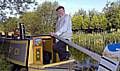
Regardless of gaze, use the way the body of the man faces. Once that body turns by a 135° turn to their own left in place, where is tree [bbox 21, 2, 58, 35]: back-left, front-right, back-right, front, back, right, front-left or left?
left

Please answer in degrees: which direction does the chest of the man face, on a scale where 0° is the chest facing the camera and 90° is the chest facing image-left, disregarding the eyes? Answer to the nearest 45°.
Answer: approximately 45°
